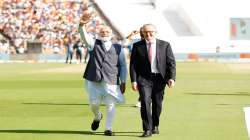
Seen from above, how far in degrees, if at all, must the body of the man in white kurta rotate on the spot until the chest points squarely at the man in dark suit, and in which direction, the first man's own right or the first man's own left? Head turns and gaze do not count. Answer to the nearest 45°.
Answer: approximately 90° to the first man's own left

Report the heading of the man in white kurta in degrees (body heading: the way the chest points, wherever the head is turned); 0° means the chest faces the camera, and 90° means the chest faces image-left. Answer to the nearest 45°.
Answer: approximately 0°

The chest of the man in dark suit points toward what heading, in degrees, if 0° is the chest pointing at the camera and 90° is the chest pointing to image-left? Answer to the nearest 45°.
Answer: approximately 0°

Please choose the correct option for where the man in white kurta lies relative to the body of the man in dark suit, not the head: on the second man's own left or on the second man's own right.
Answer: on the second man's own right

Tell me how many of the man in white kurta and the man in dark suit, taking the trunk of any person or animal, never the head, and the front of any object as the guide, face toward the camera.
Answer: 2
